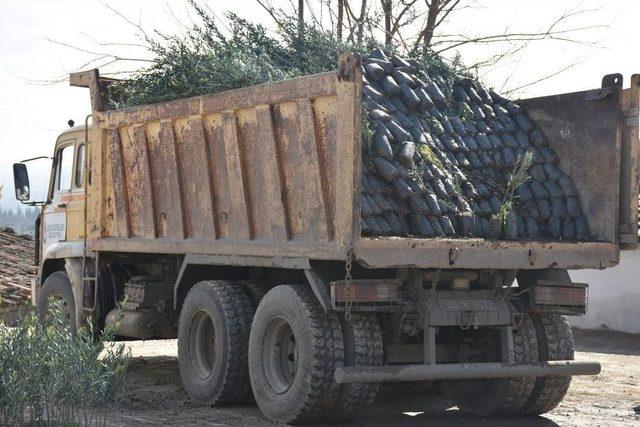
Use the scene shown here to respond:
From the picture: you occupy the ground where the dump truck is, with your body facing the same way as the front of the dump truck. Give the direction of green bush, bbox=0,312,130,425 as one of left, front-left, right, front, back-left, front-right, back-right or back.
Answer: left

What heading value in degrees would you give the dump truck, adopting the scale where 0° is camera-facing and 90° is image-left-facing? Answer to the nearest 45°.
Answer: approximately 135°
